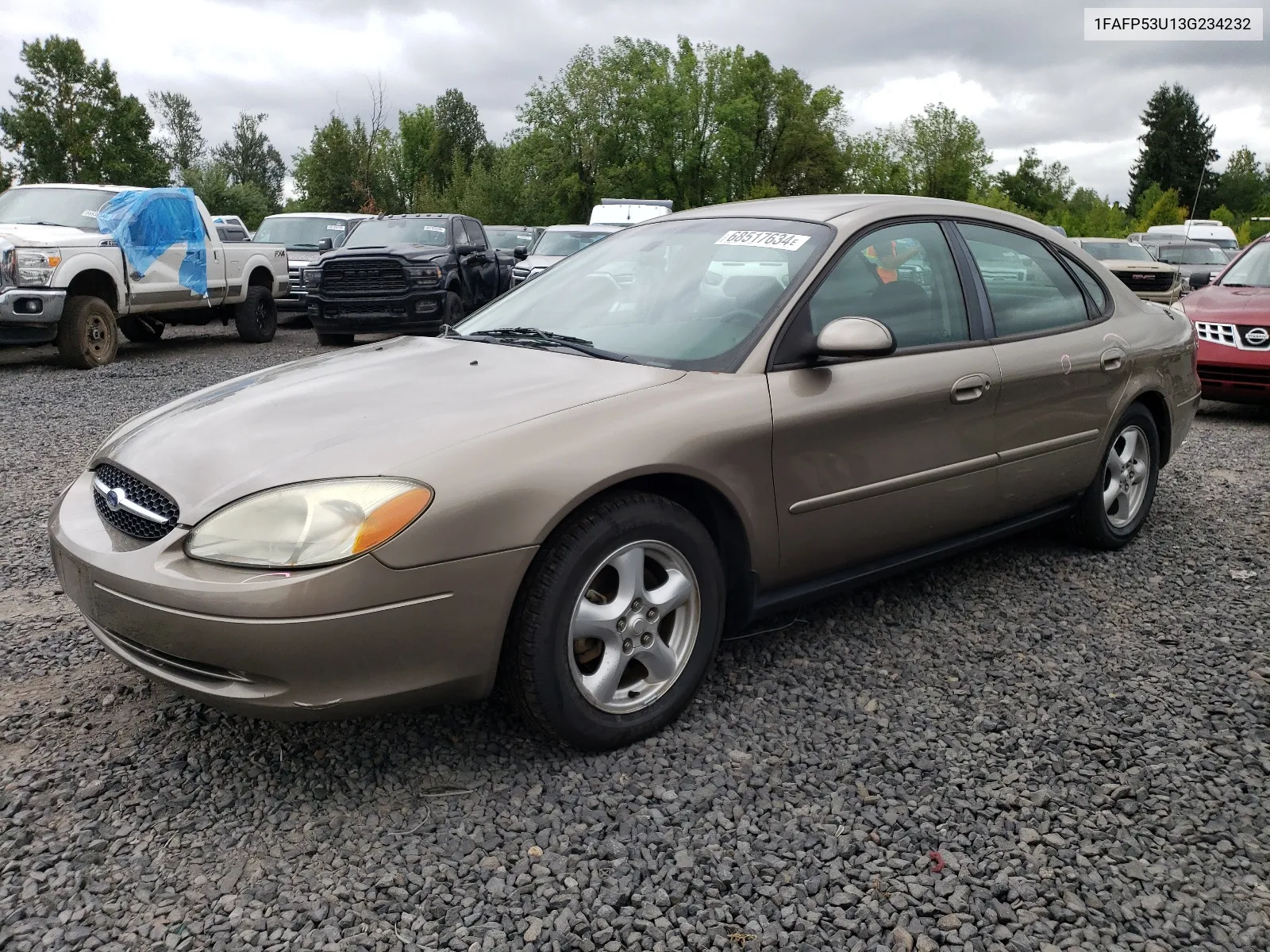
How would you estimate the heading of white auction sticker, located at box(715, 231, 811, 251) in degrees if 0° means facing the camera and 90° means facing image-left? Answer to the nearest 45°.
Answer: approximately 45°

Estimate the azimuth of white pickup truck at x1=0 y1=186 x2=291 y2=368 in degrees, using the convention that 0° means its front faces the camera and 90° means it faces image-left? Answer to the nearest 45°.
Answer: approximately 45°

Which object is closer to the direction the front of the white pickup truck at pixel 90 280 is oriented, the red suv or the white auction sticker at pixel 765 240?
the white auction sticker

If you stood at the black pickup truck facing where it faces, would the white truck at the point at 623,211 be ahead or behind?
behind

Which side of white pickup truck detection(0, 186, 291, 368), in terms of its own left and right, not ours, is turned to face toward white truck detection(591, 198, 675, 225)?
back

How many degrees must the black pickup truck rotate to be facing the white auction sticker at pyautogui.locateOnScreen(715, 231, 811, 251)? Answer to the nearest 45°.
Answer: approximately 45° to its left

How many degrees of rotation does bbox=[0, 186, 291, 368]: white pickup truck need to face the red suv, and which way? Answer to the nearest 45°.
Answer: approximately 90° to its left
